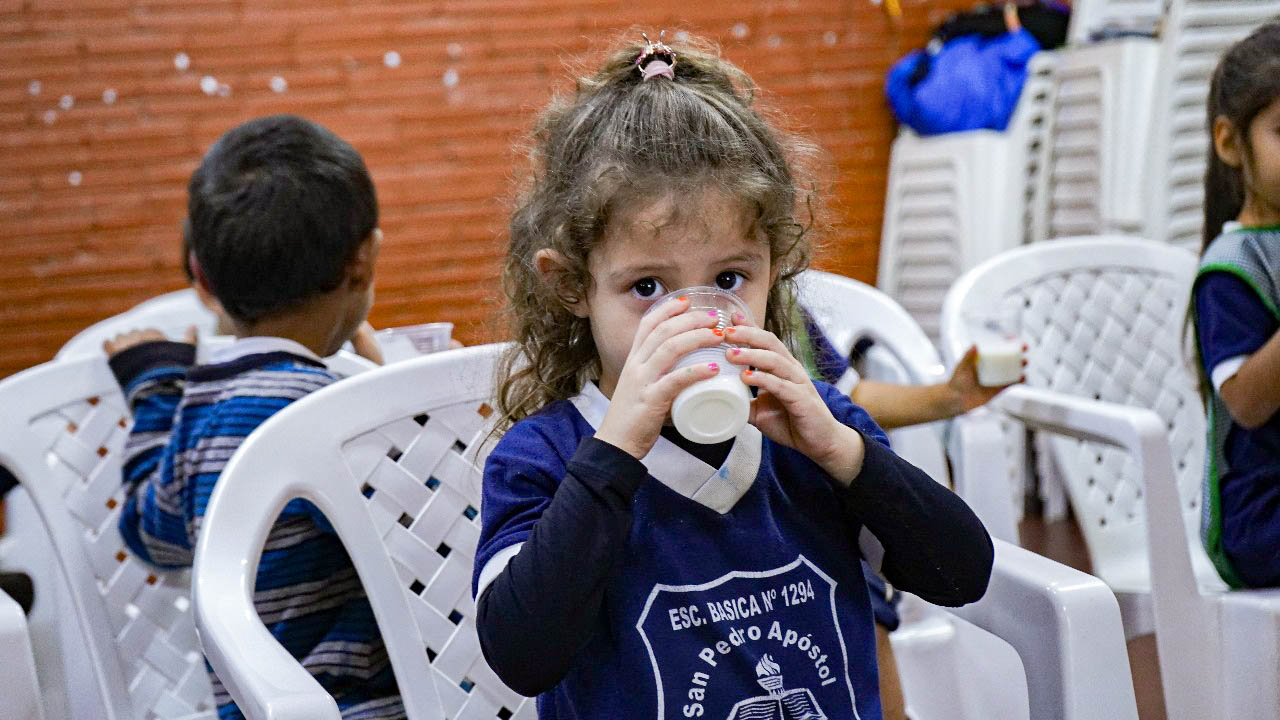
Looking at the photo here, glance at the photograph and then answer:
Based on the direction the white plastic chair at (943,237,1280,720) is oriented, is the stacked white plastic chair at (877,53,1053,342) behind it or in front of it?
behind

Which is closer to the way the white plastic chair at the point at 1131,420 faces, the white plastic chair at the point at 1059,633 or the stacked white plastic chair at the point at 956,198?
the white plastic chair

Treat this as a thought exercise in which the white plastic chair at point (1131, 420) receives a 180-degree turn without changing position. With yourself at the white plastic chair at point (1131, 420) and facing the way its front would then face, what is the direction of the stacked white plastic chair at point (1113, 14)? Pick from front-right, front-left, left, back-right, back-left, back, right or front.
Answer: front-right

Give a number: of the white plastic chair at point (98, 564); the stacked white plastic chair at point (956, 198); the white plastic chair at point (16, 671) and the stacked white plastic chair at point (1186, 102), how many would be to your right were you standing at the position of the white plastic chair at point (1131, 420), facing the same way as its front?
2

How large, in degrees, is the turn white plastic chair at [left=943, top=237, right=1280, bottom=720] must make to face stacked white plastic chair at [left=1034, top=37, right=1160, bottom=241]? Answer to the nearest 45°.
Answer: approximately 135° to its left

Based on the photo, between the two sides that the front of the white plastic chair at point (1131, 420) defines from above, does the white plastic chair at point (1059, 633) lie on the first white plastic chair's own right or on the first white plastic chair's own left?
on the first white plastic chair's own right

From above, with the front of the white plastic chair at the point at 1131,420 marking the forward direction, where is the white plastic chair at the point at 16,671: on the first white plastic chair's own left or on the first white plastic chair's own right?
on the first white plastic chair's own right
